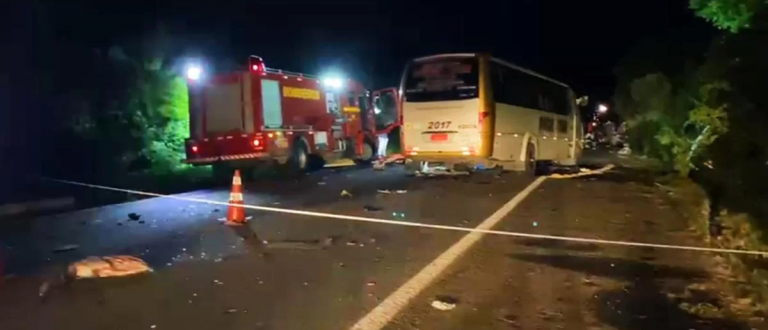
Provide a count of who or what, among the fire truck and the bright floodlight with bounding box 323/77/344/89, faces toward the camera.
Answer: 1

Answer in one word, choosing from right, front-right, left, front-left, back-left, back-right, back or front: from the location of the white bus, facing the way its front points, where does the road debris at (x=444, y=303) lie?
back-right

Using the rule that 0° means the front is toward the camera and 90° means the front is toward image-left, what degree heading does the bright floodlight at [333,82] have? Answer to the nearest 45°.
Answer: approximately 0°

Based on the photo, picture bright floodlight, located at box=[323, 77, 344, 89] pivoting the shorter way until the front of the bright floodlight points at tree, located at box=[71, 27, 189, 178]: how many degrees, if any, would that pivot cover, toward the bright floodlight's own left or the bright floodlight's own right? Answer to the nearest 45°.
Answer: approximately 90° to the bright floodlight's own right

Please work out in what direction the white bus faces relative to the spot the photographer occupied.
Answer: facing away from the viewer and to the right of the viewer

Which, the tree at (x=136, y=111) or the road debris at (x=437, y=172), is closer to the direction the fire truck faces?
the road debris

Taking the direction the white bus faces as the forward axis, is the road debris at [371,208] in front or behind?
behind

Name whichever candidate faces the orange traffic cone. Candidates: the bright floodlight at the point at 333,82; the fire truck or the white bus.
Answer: the bright floodlight

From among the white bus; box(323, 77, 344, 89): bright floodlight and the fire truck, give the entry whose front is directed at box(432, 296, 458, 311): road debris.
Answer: the bright floodlight
